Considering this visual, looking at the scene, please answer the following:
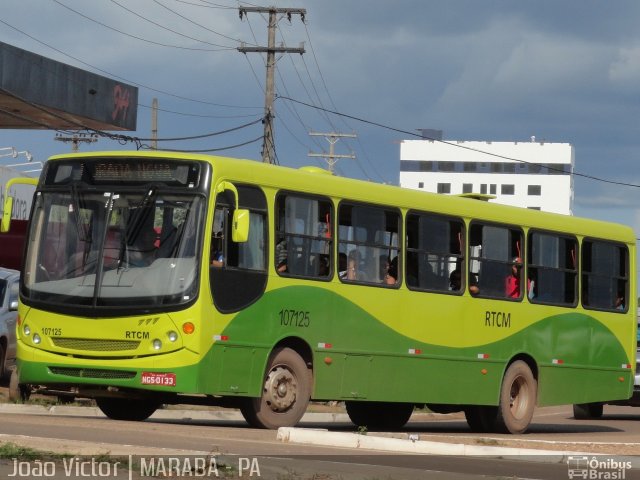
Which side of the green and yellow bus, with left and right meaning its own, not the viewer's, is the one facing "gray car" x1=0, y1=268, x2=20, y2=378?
right

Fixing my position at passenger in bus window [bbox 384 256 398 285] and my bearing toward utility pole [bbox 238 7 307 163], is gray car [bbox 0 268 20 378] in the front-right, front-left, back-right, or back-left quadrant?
front-left

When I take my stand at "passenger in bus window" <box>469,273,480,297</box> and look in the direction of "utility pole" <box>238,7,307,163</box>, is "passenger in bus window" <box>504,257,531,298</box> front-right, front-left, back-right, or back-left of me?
front-right

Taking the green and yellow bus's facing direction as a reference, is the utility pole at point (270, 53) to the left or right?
on its right

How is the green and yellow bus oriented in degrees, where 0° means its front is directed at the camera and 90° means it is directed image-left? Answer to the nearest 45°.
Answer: approximately 45°
